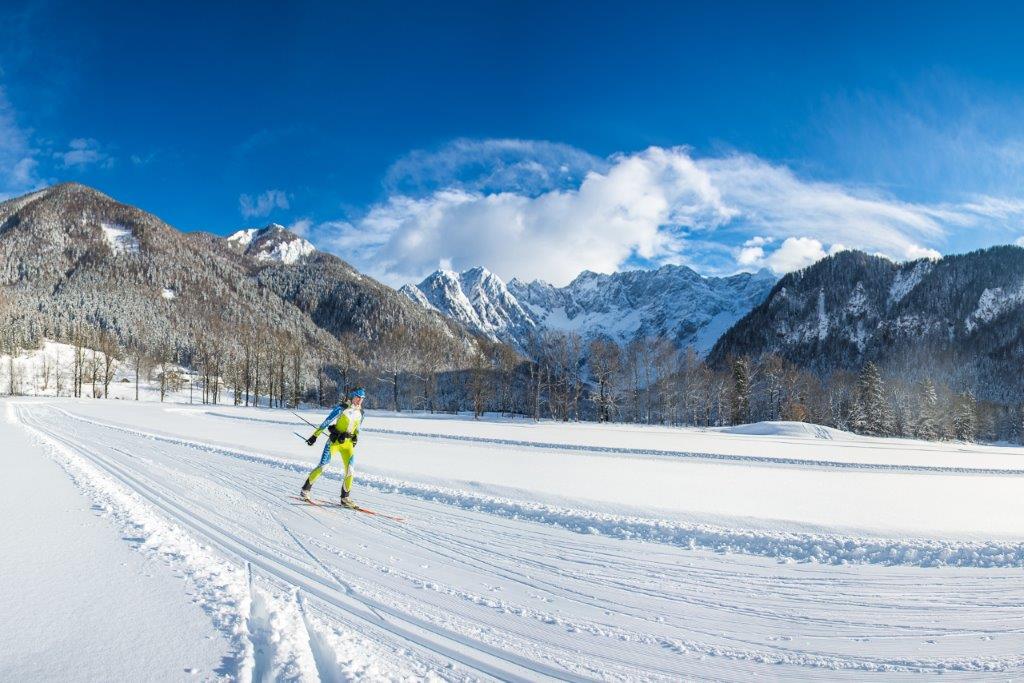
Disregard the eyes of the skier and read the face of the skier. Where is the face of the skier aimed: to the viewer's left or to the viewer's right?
to the viewer's right

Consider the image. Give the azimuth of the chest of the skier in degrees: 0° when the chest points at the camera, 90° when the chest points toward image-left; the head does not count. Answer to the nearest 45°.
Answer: approximately 315°
